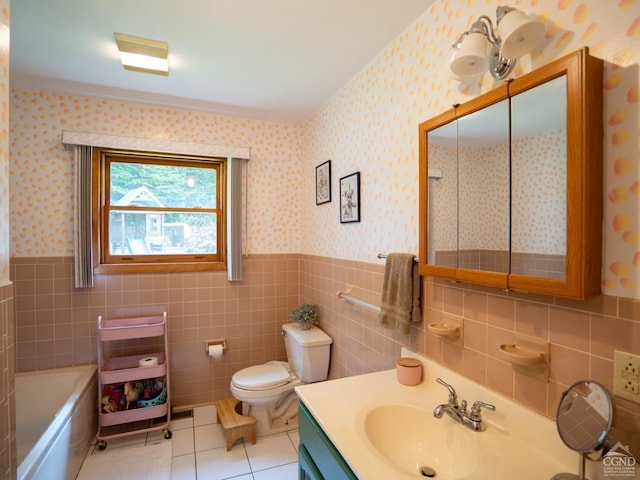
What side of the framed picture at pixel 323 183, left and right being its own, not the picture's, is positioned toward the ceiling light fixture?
front

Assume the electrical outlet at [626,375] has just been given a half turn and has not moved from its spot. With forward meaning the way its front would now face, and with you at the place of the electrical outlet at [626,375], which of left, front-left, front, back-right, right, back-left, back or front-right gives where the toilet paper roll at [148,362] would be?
back-left

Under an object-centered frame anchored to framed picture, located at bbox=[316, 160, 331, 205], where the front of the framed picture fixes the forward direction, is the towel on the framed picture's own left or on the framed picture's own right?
on the framed picture's own left

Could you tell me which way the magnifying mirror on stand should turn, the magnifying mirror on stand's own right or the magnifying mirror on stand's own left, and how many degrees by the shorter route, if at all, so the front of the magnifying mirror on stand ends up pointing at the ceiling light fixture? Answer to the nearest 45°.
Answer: approximately 45° to the magnifying mirror on stand's own right

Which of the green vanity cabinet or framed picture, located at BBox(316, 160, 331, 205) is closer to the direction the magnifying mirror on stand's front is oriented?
the green vanity cabinet

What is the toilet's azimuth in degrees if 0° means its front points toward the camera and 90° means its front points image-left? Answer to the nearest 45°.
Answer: approximately 90°

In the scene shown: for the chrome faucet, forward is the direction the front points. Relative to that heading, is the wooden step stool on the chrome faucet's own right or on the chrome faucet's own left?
on the chrome faucet's own right

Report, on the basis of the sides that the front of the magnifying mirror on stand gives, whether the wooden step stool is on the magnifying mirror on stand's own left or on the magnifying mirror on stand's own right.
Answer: on the magnifying mirror on stand's own right

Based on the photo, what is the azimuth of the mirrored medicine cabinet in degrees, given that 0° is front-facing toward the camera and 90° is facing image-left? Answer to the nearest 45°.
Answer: approximately 45°

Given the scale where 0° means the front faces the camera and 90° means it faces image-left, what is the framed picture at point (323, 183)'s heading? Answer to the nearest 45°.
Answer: approximately 45°
